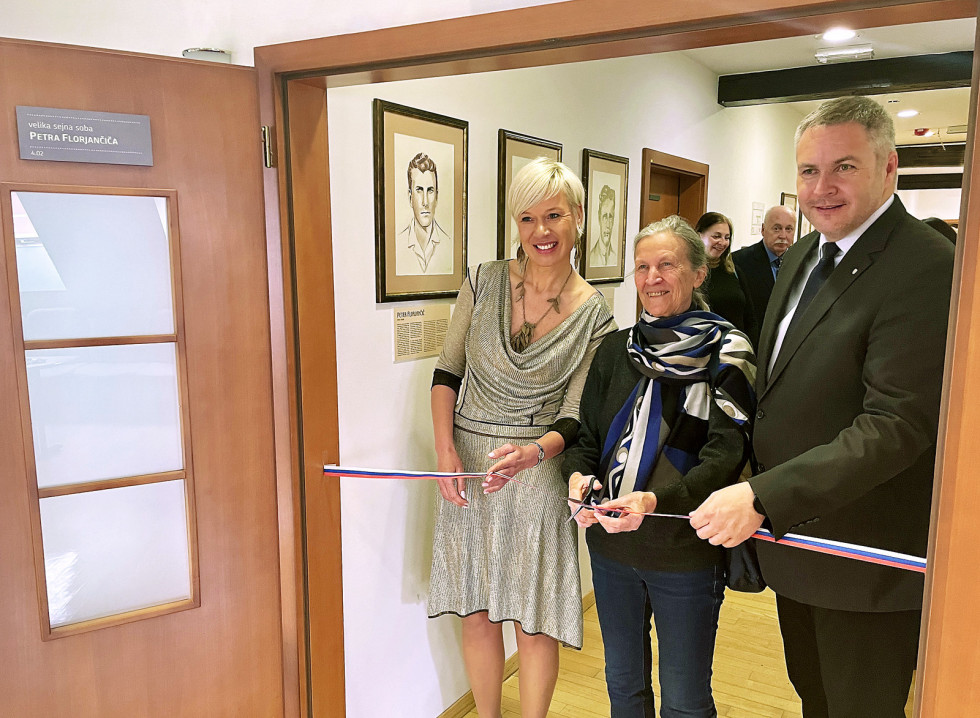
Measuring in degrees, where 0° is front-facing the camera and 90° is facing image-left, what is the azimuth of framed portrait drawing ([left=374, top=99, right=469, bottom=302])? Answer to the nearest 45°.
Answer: approximately 315°

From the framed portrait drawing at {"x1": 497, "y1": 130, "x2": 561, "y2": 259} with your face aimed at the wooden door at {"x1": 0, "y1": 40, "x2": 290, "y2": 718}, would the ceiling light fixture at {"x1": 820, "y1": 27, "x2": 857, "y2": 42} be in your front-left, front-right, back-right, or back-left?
back-left

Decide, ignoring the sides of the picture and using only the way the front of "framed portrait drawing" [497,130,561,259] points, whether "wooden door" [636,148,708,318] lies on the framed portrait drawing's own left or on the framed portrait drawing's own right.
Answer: on the framed portrait drawing's own left

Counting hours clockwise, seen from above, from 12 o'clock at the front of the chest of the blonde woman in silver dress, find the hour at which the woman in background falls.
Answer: The woman in background is roughly at 7 o'clock from the blonde woman in silver dress.

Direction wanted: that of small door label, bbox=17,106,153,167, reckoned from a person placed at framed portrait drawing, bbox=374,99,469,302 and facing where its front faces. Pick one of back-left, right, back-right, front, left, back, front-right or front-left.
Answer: right

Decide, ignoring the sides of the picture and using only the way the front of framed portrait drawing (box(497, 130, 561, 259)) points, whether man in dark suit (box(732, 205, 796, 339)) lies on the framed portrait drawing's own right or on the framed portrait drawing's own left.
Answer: on the framed portrait drawing's own left

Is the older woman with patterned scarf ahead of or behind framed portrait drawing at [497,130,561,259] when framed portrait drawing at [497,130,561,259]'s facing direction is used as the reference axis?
ahead

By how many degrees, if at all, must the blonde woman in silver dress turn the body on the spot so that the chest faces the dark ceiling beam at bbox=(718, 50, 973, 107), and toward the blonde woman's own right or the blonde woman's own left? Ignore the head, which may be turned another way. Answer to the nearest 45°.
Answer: approximately 135° to the blonde woman's own left

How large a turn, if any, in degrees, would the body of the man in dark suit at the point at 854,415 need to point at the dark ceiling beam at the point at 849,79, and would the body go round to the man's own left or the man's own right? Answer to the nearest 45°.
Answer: approximately 135° to the man's own right

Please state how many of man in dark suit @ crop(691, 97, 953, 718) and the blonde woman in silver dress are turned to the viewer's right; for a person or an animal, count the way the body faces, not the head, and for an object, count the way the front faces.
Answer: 0

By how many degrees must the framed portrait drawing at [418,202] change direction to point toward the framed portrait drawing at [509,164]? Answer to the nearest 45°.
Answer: approximately 90° to its left

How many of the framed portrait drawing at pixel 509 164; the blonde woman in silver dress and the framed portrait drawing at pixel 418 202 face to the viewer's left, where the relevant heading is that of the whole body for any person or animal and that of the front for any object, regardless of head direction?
0

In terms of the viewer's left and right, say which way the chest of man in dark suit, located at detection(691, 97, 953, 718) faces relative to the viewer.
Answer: facing the viewer and to the left of the viewer

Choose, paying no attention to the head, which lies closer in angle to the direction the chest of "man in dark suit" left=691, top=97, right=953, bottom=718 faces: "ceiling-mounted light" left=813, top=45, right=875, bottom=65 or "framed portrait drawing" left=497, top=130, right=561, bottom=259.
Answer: the framed portrait drawing

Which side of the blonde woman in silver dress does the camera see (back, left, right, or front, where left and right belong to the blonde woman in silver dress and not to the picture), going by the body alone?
front

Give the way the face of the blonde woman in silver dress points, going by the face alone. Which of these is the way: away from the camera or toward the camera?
toward the camera
